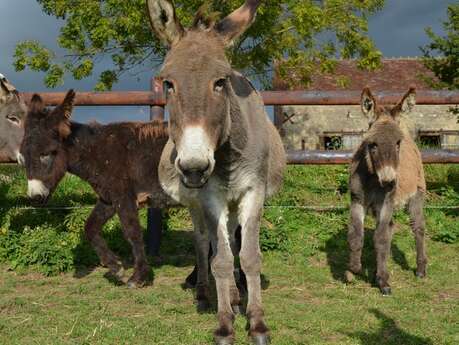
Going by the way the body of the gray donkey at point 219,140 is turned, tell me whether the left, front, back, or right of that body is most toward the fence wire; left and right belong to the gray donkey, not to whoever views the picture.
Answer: back

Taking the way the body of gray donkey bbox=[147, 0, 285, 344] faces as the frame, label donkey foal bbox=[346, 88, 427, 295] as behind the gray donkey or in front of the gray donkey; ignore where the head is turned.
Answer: behind

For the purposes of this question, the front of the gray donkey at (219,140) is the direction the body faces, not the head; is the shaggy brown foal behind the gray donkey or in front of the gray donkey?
behind

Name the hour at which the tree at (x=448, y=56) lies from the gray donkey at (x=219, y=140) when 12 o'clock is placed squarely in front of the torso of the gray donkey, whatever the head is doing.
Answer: The tree is roughly at 7 o'clock from the gray donkey.

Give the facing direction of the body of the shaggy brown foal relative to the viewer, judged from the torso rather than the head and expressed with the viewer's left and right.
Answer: facing to the left of the viewer

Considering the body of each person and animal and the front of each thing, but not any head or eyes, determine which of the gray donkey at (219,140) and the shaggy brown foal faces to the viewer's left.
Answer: the shaggy brown foal

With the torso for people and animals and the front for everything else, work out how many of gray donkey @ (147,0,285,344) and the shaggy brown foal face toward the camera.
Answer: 1

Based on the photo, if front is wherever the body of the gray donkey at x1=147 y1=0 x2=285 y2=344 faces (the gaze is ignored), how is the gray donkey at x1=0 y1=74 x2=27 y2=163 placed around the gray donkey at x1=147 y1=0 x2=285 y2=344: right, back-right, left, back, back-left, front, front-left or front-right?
back-right

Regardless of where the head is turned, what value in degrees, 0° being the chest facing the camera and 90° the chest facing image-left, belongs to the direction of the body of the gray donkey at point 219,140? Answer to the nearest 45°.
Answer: approximately 0°

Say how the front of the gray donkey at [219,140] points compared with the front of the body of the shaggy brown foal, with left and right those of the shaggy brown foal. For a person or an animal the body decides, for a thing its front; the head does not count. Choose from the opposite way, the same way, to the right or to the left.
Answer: to the left

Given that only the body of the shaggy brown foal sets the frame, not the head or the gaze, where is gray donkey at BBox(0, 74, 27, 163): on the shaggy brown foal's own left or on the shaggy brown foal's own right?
on the shaggy brown foal's own right
